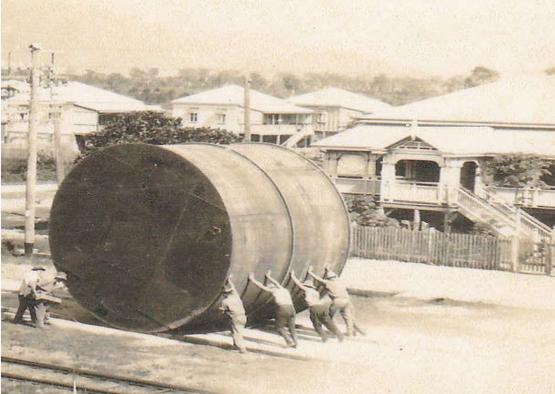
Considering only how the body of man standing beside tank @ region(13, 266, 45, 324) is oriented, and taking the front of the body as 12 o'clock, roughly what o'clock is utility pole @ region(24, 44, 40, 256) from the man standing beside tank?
The utility pole is roughly at 9 o'clock from the man standing beside tank.

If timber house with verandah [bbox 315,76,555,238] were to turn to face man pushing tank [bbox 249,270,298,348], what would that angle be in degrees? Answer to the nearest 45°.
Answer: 0° — it already faces them

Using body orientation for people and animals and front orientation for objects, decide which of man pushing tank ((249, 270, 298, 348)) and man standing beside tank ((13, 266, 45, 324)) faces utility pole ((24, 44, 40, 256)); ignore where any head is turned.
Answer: the man pushing tank

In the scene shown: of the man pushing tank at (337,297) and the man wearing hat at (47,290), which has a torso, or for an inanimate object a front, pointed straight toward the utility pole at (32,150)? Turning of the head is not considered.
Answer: the man pushing tank

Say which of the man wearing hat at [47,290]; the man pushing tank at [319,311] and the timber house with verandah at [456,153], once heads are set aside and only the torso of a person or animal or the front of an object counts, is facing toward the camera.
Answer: the timber house with verandah

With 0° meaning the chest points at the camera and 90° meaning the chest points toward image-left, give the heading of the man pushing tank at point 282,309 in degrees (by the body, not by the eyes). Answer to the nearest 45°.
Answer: approximately 135°

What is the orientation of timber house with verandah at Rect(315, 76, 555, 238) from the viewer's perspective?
toward the camera

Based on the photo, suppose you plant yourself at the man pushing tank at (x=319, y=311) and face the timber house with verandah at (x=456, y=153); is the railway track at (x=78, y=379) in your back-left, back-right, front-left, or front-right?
back-left

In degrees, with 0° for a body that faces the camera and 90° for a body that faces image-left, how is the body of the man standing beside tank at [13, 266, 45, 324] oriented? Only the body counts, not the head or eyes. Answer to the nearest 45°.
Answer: approximately 270°

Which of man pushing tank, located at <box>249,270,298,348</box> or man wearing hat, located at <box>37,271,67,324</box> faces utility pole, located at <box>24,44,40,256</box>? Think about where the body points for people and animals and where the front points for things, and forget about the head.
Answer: the man pushing tank

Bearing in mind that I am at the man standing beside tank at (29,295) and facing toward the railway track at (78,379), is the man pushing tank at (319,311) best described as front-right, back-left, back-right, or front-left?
front-left
